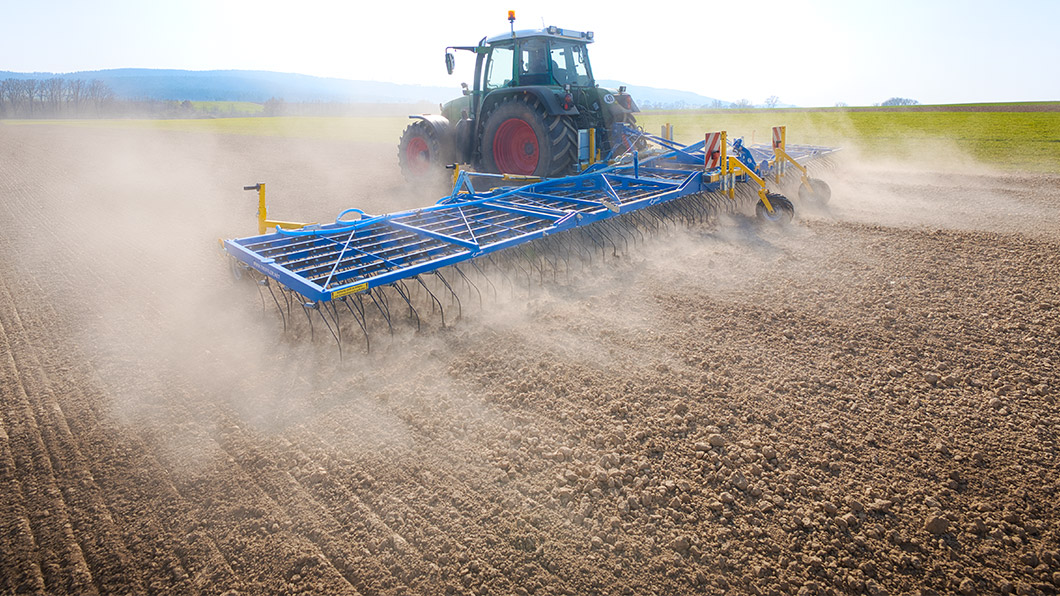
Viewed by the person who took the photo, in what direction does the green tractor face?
facing away from the viewer and to the left of the viewer

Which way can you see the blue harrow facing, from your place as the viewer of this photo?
facing away from the viewer and to the left of the viewer

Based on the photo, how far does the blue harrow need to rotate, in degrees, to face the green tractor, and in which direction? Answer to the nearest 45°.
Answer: approximately 45° to its right
